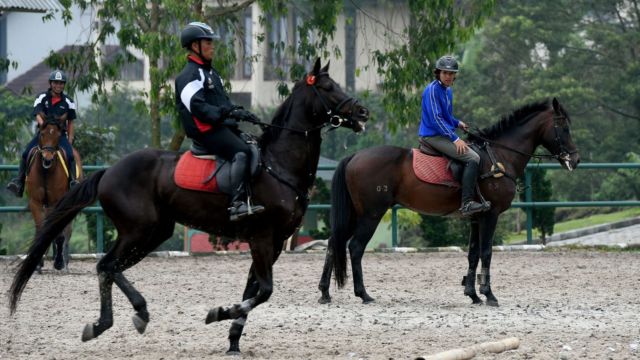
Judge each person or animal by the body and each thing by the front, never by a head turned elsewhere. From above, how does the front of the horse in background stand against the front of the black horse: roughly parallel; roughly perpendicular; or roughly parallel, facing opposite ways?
roughly perpendicular

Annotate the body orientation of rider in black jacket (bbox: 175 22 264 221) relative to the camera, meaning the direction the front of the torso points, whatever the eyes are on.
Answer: to the viewer's right

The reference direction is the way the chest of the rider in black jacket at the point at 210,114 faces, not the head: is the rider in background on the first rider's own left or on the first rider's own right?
on the first rider's own left

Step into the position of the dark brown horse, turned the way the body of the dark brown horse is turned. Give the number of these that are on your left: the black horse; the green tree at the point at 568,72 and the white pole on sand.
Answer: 1

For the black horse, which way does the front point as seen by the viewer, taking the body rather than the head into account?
to the viewer's right

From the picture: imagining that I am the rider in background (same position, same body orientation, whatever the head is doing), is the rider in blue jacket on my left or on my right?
on my left

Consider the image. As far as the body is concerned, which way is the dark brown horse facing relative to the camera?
to the viewer's right

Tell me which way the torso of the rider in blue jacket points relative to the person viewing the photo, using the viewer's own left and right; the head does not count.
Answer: facing to the right of the viewer

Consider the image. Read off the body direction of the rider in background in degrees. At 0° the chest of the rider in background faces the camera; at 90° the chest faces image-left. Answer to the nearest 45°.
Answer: approximately 0°

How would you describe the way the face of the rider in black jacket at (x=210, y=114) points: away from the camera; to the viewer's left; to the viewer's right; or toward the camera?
to the viewer's right
